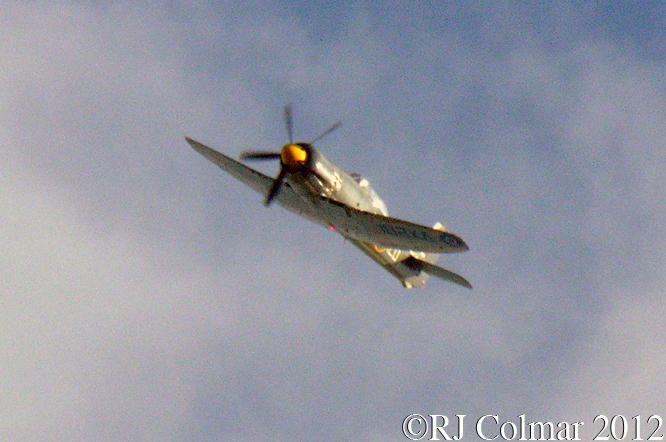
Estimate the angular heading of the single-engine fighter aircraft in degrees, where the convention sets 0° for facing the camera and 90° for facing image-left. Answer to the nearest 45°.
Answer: approximately 45°
